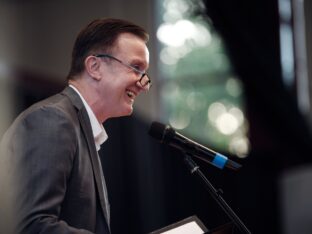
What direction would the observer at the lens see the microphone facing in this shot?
facing to the left of the viewer
